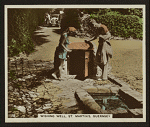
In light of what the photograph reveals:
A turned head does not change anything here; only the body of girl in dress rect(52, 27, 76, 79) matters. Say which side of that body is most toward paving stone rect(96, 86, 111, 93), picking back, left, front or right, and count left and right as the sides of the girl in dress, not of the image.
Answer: front

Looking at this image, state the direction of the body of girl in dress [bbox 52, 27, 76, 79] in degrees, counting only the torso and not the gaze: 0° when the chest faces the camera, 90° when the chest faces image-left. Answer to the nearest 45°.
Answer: approximately 270°

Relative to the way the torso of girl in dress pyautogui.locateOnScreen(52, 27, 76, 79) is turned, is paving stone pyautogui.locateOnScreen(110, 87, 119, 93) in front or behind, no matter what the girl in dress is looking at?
in front

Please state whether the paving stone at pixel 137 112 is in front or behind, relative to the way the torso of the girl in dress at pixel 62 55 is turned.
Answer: in front

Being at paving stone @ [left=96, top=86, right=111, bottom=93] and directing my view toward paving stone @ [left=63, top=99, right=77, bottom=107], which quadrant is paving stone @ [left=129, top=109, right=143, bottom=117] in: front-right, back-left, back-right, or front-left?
back-left
